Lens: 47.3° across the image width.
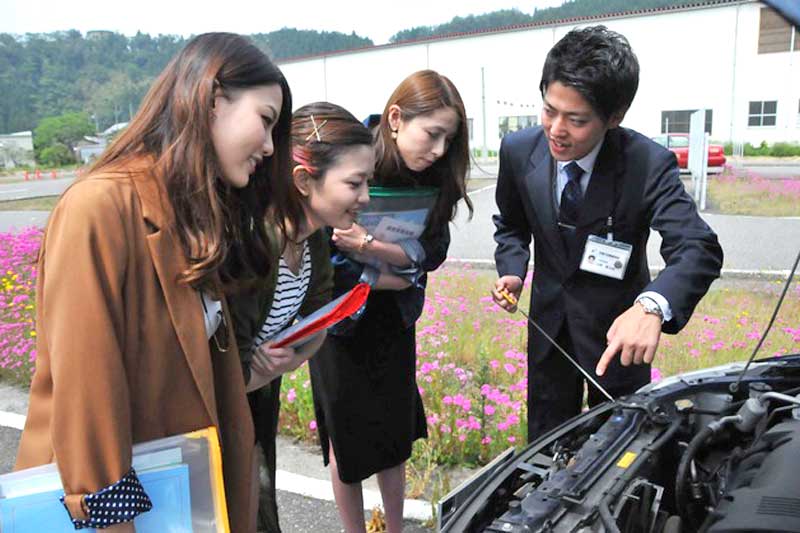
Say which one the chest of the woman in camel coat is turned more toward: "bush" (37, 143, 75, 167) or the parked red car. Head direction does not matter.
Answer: the parked red car

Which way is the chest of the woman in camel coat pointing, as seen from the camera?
to the viewer's right

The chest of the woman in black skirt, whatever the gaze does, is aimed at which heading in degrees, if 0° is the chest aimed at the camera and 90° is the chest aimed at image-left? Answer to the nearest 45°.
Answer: approximately 315°

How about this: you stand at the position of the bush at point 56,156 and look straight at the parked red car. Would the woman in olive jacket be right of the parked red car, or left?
right

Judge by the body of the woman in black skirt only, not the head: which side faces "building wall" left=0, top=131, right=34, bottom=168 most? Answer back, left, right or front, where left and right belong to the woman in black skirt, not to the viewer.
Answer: back

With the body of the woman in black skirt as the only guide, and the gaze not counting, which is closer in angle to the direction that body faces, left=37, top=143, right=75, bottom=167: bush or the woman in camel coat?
the woman in camel coat
